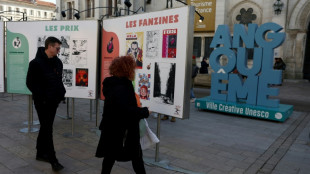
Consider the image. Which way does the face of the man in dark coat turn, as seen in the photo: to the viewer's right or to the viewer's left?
to the viewer's right

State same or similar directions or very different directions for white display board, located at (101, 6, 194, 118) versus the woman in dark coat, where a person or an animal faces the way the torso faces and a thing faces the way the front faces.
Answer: very different directions

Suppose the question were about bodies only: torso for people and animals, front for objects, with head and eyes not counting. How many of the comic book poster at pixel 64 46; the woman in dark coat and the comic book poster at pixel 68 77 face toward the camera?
2

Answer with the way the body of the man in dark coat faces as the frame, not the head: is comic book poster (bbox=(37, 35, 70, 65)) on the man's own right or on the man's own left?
on the man's own left

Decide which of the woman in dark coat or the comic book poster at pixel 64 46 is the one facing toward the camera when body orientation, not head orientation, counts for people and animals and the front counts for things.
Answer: the comic book poster

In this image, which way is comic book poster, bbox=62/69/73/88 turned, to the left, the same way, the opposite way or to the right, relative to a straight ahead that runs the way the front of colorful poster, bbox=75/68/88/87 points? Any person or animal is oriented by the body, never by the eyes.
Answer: the same way

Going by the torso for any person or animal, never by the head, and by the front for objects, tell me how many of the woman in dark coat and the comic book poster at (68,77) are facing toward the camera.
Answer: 1

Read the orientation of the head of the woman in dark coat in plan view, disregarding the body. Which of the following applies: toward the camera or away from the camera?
away from the camera

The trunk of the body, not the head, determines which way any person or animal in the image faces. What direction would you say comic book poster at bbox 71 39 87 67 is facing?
toward the camera

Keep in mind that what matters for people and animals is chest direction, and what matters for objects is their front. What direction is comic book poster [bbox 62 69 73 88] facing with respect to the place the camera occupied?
facing the viewer

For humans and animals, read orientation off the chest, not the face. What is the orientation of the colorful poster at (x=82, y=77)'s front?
toward the camera

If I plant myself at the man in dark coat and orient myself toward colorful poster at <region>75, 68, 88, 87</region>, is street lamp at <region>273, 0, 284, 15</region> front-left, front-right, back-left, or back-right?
front-right

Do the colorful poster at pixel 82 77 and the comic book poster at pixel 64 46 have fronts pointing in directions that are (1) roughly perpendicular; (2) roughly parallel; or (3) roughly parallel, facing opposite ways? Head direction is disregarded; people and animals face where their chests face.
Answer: roughly parallel

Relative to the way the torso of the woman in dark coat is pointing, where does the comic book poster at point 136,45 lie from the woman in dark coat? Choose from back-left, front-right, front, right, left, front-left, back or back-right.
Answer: front-left

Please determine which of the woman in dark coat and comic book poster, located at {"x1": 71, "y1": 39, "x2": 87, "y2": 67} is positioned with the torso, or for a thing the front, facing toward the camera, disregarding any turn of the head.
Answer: the comic book poster

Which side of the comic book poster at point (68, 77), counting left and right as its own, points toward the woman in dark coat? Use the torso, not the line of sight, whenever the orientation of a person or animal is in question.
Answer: front
